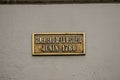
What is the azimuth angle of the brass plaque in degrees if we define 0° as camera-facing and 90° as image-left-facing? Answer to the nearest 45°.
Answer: approximately 0°
